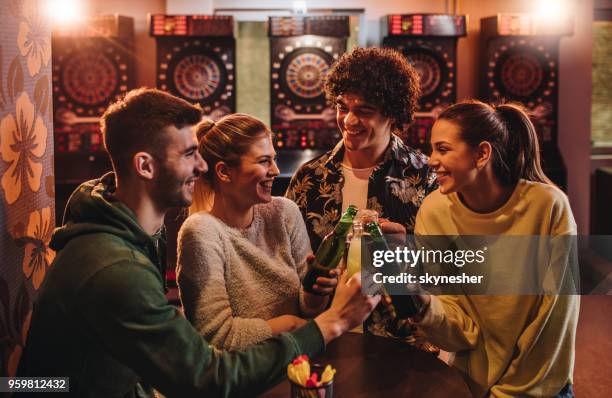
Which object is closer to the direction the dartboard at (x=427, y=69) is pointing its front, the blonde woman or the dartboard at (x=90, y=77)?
the blonde woman

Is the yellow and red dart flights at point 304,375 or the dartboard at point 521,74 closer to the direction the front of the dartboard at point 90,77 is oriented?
the yellow and red dart flights

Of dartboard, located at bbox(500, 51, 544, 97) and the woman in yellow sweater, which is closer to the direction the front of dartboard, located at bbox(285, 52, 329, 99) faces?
the woman in yellow sweater

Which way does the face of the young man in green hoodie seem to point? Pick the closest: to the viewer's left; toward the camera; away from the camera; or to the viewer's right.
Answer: to the viewer's right

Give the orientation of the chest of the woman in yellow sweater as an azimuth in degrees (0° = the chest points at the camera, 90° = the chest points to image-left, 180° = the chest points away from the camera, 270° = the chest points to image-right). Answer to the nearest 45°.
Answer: approximately 45°

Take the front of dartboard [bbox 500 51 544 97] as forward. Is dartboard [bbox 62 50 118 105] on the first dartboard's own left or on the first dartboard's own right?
on the first dartboard's own right

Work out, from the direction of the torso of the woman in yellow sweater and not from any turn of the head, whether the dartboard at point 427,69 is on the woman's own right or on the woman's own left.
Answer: on the woman's own right

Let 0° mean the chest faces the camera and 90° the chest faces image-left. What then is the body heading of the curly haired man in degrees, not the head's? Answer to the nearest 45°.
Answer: approximately 0°

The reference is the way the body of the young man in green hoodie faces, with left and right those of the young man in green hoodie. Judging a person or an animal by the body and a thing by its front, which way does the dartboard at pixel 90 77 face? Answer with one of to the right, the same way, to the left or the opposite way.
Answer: to the right

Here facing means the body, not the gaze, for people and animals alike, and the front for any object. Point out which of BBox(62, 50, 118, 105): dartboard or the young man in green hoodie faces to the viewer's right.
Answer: the young man in green hoodie

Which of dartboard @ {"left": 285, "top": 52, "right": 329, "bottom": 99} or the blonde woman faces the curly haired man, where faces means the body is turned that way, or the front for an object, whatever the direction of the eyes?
the dartboard
